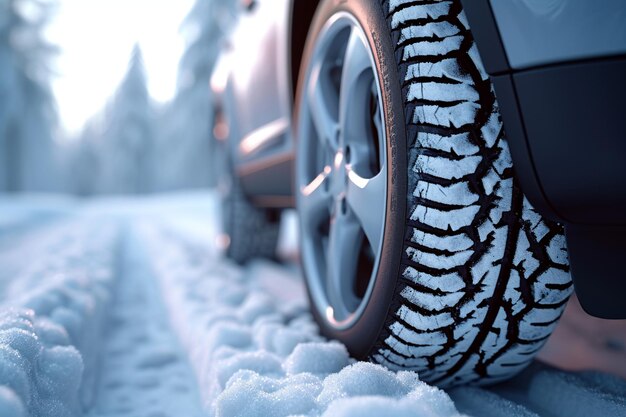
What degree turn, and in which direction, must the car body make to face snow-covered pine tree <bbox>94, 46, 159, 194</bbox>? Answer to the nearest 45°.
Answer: approximately 180°

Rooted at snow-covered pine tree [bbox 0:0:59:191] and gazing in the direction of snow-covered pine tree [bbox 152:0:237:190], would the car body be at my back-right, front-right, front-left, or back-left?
front-right

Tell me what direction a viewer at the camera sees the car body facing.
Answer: facing the viewer and to the right of the viewer

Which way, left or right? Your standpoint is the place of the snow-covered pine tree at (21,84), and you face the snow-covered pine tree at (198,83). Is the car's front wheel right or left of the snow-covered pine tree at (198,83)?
right

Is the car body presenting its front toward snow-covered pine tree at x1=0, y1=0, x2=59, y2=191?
no

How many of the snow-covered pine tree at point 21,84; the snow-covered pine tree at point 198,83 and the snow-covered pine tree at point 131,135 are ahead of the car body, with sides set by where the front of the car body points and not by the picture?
0

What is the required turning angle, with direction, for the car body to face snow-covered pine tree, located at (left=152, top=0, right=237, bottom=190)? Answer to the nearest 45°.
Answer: approximately 180°
